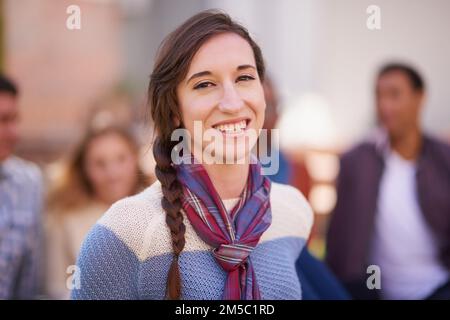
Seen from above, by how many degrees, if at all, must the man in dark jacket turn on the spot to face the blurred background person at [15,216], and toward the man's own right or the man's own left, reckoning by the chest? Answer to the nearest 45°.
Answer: approximately 45° to the man's own right

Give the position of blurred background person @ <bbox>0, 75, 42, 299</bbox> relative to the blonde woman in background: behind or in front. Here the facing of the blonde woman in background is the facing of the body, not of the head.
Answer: in front

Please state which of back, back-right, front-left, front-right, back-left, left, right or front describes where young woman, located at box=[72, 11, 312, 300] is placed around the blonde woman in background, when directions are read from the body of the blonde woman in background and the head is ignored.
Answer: front

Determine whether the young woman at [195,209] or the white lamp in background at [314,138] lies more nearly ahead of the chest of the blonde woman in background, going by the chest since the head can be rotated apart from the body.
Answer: the young woman

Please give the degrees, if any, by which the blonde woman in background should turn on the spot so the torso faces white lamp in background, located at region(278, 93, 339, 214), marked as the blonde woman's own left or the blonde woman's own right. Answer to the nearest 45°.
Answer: approximately 135° to the blonde woman's own left

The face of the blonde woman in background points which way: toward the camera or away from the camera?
toward the camera

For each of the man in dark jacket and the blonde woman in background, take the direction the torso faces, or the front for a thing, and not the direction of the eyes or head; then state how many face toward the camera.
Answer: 2

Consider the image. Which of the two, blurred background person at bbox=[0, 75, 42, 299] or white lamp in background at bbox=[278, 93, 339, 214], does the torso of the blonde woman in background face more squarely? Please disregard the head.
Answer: the blurred background person

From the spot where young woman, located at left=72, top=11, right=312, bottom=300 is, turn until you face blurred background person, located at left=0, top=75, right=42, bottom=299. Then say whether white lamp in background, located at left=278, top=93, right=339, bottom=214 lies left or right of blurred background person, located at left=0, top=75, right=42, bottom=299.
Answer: right

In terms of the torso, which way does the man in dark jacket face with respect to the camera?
toward the camera

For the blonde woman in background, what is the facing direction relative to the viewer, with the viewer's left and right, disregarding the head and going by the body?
facing the viewer

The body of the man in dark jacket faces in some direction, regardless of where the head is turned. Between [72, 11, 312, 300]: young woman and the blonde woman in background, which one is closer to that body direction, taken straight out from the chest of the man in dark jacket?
the young woman

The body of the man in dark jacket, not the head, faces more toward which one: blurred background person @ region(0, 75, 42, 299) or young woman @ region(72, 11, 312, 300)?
the young woman
